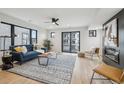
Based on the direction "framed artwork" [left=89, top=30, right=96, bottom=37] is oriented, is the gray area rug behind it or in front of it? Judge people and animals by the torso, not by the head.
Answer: in front

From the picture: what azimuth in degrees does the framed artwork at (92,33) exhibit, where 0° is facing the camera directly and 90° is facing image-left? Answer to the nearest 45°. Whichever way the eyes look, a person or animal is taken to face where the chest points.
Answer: approximately 0°

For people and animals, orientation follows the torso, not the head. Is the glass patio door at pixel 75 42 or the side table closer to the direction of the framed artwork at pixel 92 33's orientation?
the side table

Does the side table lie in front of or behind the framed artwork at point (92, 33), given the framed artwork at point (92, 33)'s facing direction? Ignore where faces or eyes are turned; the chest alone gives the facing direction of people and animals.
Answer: in front

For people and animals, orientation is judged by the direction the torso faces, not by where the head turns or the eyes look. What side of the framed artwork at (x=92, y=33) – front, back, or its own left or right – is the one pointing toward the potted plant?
right

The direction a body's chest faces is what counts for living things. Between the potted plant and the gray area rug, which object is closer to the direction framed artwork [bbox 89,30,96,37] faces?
the gray area rug
